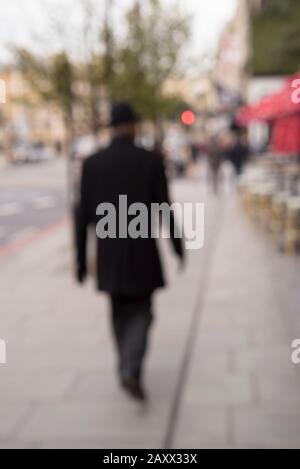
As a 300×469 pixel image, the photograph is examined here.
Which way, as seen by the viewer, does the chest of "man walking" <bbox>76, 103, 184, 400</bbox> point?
away from the camera

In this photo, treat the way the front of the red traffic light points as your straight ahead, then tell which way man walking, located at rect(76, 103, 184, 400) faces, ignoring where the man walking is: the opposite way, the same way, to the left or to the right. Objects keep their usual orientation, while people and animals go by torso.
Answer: the opposite way

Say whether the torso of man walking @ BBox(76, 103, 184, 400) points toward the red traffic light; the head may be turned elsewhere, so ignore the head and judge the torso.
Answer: yes

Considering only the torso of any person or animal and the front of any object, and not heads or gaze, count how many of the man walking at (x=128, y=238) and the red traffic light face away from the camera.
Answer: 1

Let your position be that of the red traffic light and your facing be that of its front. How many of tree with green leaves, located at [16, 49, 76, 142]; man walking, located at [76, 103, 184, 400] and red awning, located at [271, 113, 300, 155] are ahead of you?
3

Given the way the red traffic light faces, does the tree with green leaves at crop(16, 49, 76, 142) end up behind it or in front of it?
in front

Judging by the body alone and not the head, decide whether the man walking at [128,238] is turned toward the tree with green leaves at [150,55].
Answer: yes

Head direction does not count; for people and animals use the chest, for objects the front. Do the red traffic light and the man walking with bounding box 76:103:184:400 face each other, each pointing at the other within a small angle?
yes

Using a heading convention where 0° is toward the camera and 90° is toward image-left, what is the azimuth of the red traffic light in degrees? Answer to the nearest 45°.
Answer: approximately 0°

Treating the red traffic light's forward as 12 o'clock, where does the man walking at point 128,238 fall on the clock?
The man walking is roughly at 12 o'clock from the red traffic light.

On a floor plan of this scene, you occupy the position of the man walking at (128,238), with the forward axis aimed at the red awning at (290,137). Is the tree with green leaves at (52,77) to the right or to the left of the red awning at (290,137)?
left

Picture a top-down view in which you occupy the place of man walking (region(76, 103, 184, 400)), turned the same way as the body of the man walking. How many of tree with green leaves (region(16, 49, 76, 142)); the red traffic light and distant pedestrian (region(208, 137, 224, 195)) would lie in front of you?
3
